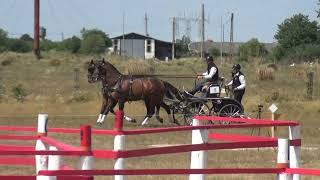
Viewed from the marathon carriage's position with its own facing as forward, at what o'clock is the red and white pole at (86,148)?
The red and white pole is roughly at 9 o'clock from the marathon carriage.

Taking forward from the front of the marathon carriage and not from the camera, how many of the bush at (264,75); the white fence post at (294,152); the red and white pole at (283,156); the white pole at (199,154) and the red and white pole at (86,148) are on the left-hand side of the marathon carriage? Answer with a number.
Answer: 4

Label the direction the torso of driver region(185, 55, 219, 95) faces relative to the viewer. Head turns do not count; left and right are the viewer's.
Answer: facing to the left of the viewer

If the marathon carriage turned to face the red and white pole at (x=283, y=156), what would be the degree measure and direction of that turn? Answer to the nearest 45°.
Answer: approximately 90° to its left

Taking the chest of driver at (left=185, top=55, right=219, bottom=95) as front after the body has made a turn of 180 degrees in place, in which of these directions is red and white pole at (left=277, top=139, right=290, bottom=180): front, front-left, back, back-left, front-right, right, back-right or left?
right

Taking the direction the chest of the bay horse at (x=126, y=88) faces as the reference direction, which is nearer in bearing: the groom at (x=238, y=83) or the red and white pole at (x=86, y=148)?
the red and white pole

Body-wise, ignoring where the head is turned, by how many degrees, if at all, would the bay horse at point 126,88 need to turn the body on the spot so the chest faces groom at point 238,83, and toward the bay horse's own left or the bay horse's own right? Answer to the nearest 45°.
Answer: approximately 180°

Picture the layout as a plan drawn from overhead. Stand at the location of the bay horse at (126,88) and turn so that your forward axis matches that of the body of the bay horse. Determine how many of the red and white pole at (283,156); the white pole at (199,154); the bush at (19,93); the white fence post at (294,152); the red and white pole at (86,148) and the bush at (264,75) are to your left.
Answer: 4

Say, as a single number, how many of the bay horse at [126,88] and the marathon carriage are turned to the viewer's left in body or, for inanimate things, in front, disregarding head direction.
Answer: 2

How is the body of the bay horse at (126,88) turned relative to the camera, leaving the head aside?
to the viewer's left

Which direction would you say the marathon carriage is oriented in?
to the viewer's left

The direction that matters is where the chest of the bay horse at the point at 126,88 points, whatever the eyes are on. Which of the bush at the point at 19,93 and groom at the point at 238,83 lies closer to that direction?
the bush

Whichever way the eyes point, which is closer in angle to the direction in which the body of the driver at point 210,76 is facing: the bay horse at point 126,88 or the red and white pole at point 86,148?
the bay horse

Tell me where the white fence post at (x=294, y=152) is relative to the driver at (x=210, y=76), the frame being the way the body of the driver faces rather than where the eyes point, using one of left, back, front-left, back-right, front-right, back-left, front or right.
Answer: left

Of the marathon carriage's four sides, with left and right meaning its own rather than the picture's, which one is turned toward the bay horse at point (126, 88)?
front
